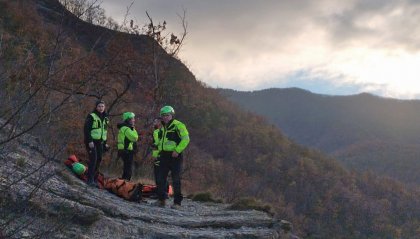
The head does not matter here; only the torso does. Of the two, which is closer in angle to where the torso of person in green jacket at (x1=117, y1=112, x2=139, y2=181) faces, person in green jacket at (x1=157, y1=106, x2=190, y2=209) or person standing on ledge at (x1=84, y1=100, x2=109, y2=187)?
the person in green jacket

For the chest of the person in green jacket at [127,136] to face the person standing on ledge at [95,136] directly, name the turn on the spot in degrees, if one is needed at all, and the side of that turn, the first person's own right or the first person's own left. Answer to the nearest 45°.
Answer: approximately 135° to the first person's own right

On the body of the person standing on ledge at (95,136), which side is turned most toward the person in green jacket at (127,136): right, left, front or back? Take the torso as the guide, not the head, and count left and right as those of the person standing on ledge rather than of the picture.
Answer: left
